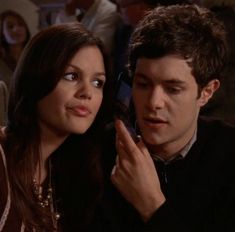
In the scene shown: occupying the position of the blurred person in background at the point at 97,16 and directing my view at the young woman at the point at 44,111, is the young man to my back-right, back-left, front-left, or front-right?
front-left

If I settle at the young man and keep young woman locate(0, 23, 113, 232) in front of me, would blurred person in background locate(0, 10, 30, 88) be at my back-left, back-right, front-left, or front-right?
front-right

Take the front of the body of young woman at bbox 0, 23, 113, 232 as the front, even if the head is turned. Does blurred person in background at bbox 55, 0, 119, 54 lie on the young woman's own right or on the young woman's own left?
on the young woman's own left

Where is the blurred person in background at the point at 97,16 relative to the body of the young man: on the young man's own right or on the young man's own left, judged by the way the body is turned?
on the young man's own right

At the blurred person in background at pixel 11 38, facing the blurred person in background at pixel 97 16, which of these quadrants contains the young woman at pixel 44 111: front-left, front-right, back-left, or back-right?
front-right

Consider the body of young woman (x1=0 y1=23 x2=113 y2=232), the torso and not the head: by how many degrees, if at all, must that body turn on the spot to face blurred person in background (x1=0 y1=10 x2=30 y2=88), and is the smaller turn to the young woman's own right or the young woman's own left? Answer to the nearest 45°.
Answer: approximately 135° to the young woman's own left

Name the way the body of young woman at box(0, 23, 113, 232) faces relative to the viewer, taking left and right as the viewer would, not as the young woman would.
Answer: facing the viewer and to the right of the viewer

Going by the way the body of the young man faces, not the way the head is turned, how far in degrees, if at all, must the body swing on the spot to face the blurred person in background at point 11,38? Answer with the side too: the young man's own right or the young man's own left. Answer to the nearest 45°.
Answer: approximately 90° to the young man's own right

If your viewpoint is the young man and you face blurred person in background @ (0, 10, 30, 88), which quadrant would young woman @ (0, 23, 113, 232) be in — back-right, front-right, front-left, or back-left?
front-left

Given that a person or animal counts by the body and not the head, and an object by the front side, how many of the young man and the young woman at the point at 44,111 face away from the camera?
0

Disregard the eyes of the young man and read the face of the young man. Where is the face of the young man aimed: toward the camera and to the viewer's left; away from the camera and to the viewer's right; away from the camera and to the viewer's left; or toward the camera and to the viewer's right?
toward the camera and to the viewer's left
